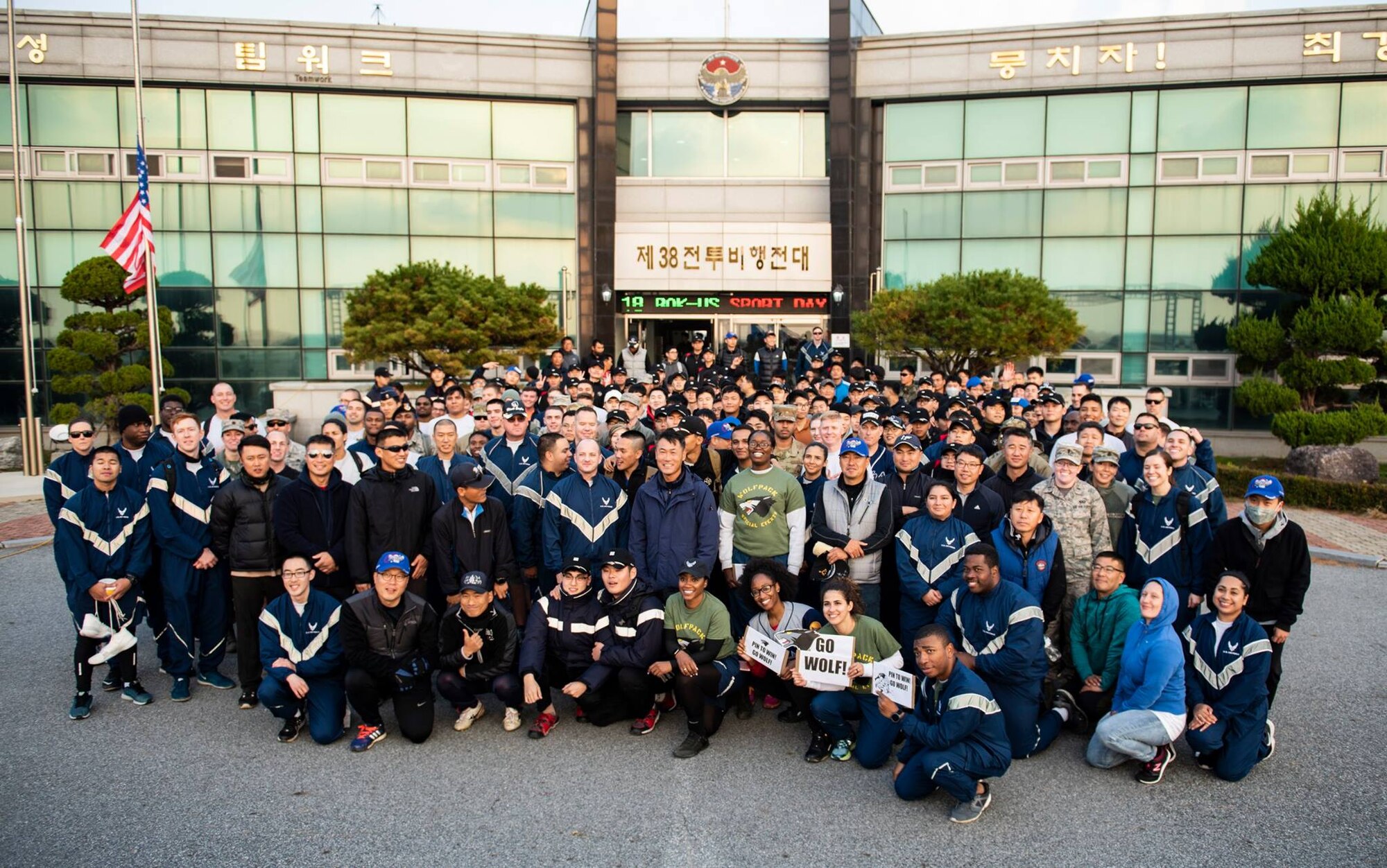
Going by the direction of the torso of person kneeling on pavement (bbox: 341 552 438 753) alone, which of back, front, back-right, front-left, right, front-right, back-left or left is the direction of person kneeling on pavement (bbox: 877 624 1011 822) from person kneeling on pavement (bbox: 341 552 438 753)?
front-left

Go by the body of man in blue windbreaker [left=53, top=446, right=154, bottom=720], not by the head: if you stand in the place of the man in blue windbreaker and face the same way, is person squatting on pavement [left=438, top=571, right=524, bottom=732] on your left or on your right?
on your left

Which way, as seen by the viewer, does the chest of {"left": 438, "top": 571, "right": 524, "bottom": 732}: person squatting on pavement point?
toward the camera

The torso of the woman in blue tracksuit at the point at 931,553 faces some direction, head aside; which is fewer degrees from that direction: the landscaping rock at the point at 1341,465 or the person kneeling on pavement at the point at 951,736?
the person kneeling on pavement

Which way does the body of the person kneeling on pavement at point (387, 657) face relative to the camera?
toward the camera

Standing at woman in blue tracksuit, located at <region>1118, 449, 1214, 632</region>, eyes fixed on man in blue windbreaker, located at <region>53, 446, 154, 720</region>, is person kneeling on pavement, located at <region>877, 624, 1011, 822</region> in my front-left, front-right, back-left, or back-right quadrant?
front-left

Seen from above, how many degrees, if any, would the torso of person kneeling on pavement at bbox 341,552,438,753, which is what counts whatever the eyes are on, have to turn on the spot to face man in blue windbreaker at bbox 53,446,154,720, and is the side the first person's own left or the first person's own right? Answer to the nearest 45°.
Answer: approximately 135° to the first person's own right

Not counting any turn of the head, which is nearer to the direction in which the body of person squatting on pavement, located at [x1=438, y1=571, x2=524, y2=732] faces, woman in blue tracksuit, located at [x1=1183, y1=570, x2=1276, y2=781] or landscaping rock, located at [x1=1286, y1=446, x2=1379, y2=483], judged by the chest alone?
the woman in blue tracksuit

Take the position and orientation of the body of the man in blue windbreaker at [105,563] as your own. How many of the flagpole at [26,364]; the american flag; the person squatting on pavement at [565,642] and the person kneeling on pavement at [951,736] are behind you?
2

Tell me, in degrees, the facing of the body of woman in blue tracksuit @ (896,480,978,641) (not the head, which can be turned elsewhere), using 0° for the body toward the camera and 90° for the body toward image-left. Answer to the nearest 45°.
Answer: approximately 0°

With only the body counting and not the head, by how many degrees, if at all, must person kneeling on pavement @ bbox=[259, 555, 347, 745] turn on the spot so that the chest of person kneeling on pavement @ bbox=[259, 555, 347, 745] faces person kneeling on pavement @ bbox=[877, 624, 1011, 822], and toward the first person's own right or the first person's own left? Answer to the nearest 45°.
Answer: approximately 45° to the first person's own left

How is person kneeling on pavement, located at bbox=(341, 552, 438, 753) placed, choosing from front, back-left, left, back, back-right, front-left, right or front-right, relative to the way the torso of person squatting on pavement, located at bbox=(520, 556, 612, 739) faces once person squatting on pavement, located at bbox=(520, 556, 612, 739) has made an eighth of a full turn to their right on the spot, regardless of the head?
front-right

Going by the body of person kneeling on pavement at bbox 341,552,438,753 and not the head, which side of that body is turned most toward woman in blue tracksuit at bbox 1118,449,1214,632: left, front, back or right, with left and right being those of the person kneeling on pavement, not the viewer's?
left
